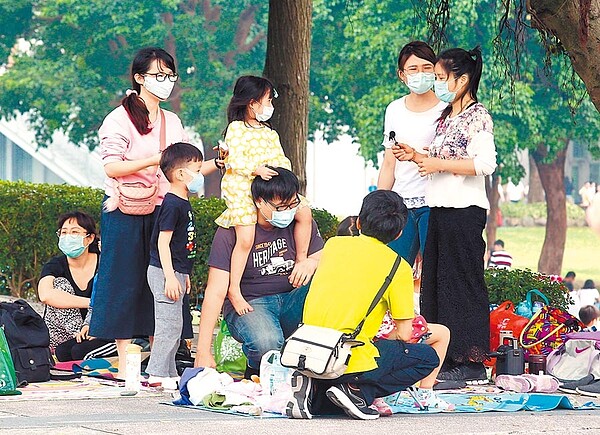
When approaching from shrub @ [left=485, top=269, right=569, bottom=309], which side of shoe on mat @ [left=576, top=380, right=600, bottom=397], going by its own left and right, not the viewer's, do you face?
right

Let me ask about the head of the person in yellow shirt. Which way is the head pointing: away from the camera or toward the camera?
away from the camera

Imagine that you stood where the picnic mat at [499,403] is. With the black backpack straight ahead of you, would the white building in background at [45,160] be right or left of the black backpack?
right

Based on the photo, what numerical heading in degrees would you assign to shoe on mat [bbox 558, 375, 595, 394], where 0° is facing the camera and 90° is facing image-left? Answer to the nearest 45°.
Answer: approximately 90°

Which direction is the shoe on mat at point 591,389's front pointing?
to the viewer's left
